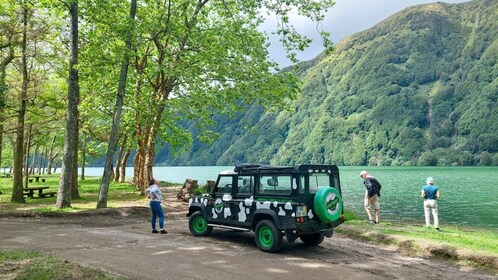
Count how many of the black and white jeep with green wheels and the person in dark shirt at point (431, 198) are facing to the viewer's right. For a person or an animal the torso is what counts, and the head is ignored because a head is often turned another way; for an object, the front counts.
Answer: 0

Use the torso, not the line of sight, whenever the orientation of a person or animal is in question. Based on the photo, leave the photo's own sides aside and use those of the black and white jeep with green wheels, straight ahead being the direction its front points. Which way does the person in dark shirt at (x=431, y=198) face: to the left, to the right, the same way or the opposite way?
to the right

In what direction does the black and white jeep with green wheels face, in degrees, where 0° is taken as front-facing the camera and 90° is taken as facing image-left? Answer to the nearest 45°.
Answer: approximately 135°

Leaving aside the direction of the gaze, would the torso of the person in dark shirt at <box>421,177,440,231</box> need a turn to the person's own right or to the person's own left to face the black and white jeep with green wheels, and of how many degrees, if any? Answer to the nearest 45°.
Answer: approximately 135° to the person's own left

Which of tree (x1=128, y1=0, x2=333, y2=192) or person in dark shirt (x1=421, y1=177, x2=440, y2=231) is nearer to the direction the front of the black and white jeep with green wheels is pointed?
the tree

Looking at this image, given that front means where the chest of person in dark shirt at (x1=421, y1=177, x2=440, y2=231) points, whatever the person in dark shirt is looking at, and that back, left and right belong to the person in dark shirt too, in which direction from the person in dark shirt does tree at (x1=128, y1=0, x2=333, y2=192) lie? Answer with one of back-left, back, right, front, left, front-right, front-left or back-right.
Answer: left

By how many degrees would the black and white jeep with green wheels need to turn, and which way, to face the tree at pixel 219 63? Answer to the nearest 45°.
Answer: approximately 45° to its right

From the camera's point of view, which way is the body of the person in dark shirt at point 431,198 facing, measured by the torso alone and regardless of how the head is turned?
away from the camera
